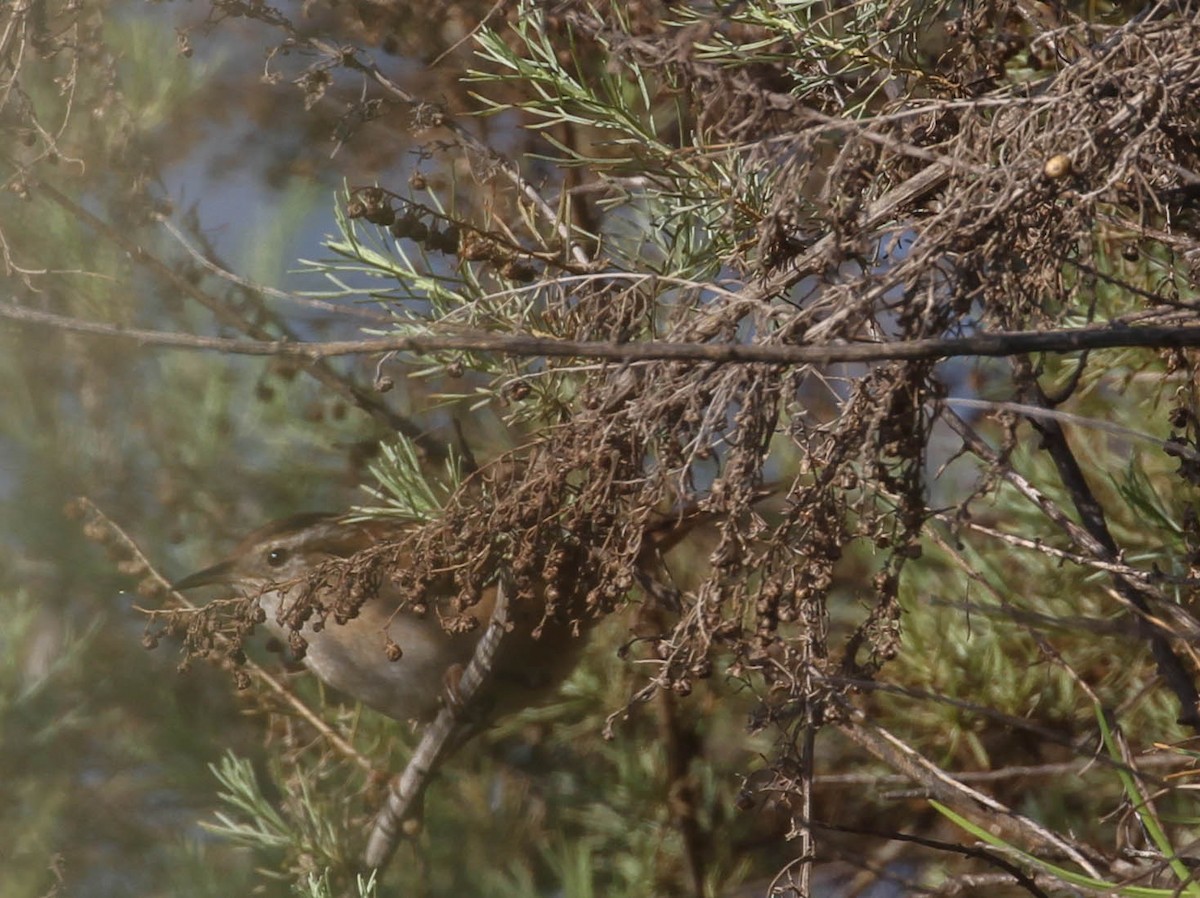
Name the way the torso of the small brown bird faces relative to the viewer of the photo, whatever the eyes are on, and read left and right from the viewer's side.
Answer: facing to the left of the viewer
